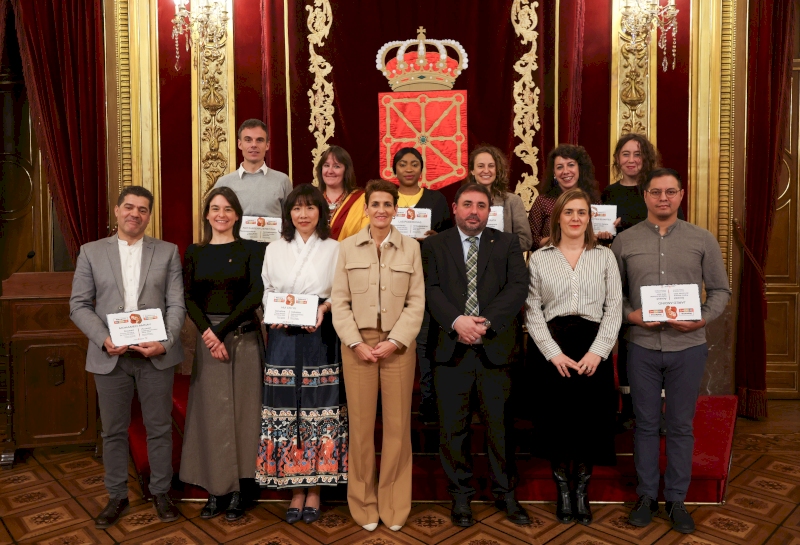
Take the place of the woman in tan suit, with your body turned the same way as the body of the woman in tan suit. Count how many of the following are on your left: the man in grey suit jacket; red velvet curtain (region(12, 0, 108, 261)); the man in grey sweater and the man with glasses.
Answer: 1

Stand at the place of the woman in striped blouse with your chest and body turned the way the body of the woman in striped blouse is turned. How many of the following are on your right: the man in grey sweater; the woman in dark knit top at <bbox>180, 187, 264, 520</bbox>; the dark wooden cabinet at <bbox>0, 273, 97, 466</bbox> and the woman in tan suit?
4

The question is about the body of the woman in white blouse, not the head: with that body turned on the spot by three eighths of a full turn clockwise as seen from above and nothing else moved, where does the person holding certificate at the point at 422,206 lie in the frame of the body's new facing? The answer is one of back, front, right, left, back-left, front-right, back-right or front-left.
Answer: right

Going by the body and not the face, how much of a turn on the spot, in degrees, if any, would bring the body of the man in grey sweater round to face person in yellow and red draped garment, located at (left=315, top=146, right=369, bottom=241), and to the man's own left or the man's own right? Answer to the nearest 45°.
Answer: approximately 45° to the man's own left

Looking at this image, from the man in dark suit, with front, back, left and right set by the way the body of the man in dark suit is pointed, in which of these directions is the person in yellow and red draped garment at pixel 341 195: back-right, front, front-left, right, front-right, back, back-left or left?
back-right

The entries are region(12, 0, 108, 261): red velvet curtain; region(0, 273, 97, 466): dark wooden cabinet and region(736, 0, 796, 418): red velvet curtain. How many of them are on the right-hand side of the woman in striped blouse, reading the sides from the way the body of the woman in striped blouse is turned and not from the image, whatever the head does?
2

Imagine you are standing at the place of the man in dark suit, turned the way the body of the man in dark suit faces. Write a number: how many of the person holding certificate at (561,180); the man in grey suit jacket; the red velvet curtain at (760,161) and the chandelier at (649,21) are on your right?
1

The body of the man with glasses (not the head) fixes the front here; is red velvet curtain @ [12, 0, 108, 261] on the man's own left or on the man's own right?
on the man's own right

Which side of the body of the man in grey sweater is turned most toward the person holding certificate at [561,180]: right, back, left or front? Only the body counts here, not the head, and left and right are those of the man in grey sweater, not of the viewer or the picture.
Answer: left

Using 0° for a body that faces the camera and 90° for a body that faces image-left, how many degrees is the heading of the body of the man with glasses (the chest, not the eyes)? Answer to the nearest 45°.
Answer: approximately 0°

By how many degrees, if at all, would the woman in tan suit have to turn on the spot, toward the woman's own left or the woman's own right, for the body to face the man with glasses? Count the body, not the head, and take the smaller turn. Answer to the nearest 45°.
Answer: approximately 90° to the woman's own left
